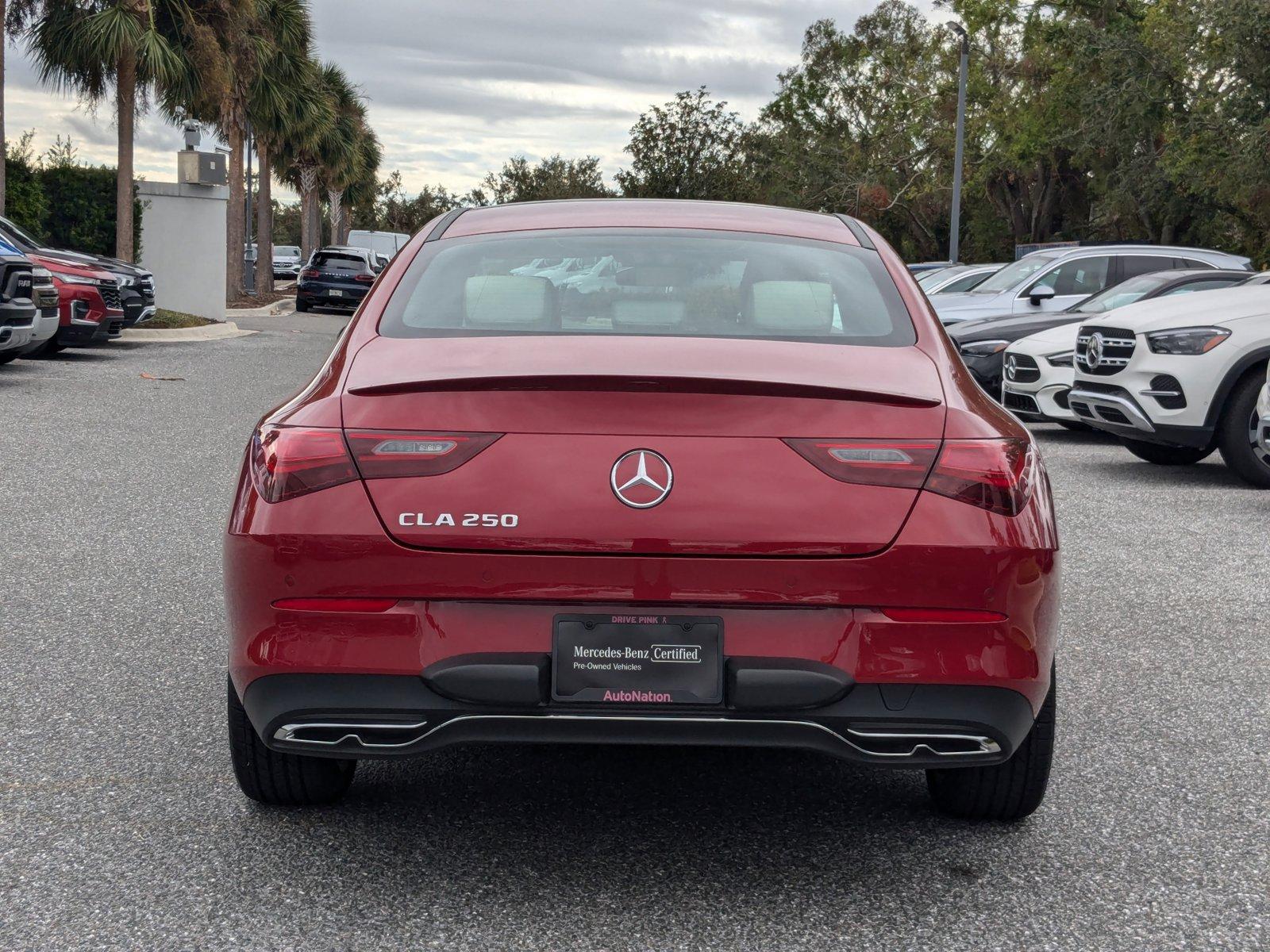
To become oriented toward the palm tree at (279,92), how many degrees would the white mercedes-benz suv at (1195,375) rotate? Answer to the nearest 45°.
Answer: approximately 90° to its right

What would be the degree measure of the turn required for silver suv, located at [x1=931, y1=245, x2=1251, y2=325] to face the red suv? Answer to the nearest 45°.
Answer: approximately 45° to its right

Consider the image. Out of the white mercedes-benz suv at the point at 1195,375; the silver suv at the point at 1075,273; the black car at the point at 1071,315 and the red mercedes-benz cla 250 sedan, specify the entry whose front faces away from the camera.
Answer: the red mercedes-benz cla 250 sedan

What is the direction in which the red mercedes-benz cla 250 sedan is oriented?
away from the camera

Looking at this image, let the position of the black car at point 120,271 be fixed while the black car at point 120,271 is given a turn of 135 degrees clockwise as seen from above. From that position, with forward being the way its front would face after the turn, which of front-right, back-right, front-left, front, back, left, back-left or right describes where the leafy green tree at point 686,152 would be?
back-right

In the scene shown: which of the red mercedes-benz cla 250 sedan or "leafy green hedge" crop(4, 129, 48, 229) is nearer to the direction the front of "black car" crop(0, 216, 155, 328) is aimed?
the red mercedes-benz cla 250 sedan

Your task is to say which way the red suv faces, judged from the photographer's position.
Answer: facing the viewer and to the right of the viewer

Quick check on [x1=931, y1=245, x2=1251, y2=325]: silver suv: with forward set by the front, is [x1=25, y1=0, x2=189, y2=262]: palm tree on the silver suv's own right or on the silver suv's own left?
on the silver suv's own right

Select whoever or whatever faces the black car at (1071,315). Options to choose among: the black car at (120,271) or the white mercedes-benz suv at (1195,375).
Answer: the black car at (120,271)

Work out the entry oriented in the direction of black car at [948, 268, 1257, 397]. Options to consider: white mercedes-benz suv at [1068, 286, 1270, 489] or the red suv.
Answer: the red suv

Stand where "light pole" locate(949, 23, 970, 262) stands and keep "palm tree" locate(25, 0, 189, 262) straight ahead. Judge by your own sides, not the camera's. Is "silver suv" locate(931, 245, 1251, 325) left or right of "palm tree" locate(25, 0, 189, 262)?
left

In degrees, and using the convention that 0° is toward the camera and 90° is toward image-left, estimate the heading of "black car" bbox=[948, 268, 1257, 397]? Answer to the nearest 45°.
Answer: approximately 45°

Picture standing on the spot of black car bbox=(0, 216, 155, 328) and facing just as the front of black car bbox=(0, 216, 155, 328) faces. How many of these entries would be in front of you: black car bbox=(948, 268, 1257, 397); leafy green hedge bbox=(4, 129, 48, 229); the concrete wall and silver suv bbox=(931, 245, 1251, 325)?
2

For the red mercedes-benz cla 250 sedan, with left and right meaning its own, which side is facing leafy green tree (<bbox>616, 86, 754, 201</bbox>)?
front
